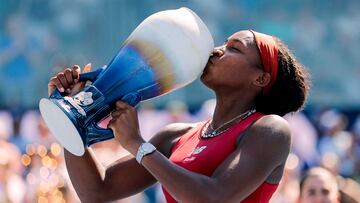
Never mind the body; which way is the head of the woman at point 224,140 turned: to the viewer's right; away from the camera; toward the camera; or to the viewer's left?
to the viewer's left

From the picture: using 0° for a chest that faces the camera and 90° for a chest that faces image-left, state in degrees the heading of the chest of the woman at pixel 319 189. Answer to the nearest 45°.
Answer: approximately 0°
